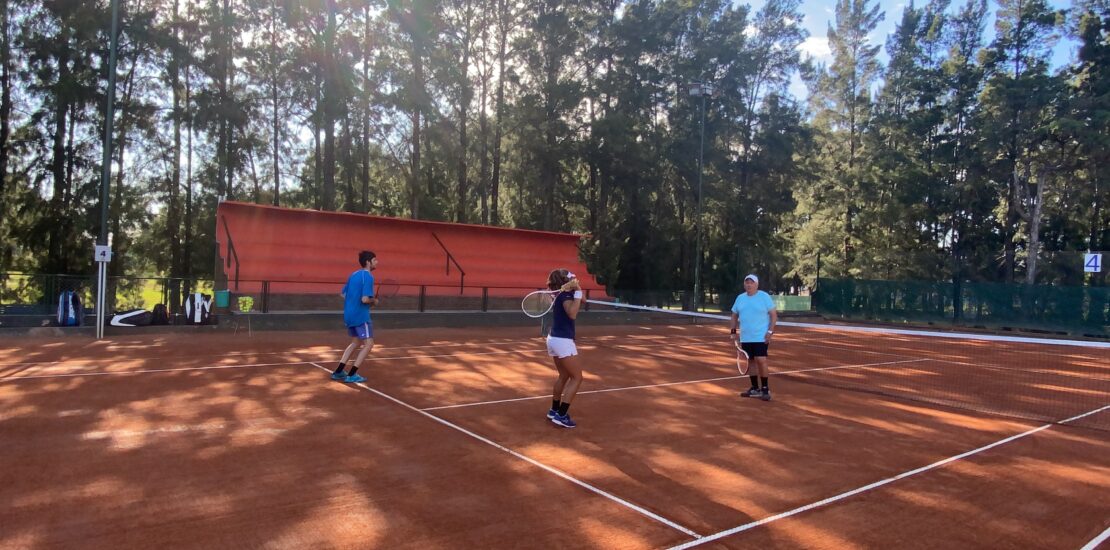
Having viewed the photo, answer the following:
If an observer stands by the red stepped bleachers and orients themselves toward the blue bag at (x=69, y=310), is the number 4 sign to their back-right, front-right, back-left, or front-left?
back-left

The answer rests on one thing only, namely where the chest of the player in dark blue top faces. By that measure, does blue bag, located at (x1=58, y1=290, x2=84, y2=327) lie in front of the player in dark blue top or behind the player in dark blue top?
behind

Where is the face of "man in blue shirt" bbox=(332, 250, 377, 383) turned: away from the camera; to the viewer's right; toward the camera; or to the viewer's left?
to the viewer's right

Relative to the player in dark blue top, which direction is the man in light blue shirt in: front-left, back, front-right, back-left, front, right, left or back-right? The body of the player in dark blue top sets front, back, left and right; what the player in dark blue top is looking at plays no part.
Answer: front-left
